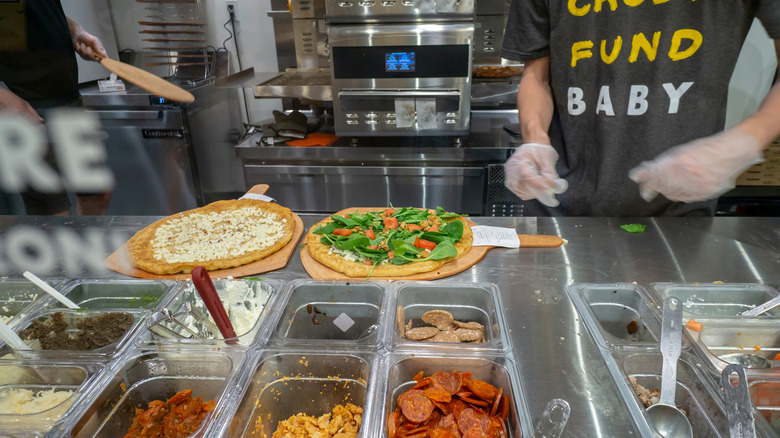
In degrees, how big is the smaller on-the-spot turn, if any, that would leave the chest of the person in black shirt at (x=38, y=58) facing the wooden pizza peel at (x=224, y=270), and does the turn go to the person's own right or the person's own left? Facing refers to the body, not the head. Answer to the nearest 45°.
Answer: approximately 45° to the person's own right

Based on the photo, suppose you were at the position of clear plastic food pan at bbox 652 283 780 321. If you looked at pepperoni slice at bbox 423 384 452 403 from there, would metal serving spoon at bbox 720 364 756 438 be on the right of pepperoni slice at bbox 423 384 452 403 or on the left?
left

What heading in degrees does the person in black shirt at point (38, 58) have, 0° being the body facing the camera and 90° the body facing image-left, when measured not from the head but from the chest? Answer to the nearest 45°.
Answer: approximately 315°

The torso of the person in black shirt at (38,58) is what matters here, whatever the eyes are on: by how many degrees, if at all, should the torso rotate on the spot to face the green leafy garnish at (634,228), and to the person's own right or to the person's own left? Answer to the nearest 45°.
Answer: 0° — they already face it
